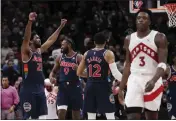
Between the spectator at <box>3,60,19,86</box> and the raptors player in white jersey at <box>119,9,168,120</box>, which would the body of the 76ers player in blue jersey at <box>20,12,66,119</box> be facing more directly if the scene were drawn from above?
the raptors player in white jersey

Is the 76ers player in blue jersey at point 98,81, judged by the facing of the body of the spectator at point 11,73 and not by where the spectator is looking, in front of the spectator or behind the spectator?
in front

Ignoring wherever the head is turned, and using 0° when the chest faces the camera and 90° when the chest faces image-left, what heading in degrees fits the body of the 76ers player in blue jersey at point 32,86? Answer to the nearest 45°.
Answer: approximately 315°

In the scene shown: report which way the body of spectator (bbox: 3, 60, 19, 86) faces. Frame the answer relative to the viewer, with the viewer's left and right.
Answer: facing the viewer

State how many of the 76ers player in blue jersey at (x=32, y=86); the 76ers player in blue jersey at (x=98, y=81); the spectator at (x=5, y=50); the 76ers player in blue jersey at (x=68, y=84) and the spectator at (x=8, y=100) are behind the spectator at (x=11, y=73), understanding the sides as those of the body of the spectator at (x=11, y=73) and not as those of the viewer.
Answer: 1

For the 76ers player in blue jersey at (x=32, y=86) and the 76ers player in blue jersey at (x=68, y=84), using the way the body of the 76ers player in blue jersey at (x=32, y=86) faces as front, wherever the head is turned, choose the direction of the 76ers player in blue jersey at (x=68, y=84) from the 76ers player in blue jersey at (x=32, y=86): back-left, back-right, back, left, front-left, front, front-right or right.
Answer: left

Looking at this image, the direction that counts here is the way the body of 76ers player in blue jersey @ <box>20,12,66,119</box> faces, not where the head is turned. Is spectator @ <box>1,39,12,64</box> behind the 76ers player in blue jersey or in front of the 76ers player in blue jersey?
behind
